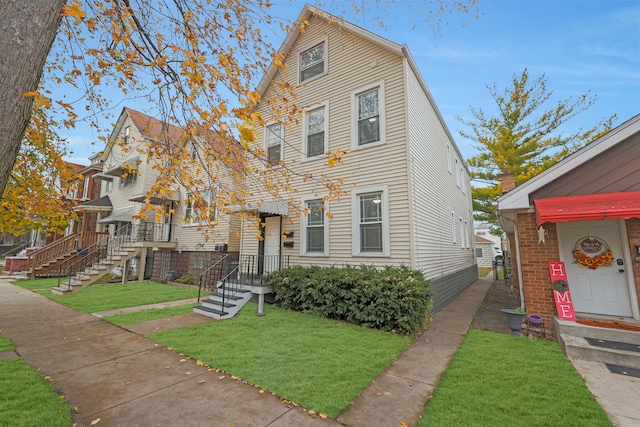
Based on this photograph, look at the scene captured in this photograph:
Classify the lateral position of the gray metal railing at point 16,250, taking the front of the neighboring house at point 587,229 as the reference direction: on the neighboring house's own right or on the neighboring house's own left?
on the neighboring house's own right

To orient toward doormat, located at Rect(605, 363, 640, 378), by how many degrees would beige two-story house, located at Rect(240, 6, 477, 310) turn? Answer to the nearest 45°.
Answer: approximately 90° to its left

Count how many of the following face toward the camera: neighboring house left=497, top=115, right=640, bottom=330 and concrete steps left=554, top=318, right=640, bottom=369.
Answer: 2

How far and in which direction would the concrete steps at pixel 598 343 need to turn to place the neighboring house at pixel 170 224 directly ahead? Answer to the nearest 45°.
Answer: approximately 90° to its right

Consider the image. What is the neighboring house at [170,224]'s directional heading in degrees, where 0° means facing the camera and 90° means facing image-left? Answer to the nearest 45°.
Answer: approximately 45°

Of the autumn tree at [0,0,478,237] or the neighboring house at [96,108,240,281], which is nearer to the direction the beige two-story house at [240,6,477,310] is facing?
the autumn tree

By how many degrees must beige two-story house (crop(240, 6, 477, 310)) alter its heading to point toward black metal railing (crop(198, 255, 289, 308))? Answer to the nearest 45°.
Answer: approximately 45° to its right

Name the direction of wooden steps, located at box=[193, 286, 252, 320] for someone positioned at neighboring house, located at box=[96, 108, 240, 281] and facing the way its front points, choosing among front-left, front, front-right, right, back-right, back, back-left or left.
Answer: front-left

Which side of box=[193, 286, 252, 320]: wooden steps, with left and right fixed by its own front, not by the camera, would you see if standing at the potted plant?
left
